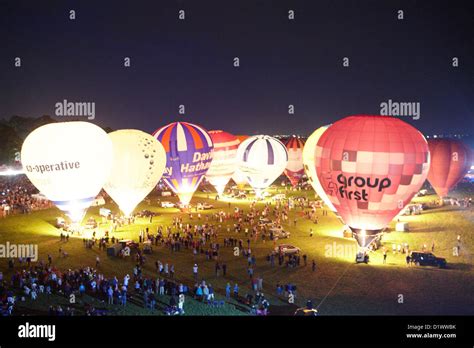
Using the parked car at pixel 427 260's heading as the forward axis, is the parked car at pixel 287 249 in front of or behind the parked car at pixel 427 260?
behind

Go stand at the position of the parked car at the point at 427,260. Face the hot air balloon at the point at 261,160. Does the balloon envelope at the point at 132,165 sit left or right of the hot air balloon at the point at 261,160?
left

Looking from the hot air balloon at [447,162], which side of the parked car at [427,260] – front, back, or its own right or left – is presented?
left

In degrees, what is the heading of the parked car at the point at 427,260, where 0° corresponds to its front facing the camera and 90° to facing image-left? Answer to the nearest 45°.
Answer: approximately 270°

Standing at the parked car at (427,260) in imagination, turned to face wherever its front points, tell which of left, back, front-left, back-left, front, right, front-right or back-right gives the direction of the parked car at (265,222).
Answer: back-left

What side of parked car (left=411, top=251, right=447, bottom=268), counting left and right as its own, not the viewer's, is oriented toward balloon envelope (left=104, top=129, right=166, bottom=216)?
back

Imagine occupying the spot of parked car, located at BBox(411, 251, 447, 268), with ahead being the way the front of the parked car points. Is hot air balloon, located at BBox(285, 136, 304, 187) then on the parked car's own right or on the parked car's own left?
on the parked car's own left
